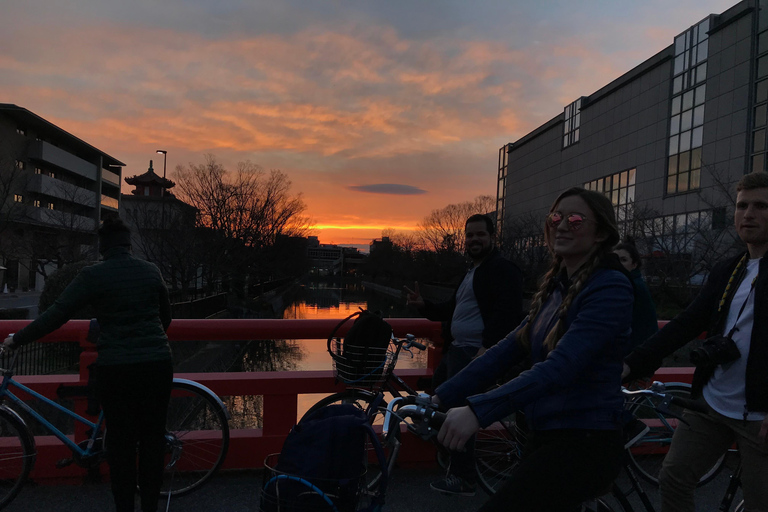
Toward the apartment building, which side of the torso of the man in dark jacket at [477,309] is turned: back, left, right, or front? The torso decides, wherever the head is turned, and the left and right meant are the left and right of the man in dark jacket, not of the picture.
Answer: right

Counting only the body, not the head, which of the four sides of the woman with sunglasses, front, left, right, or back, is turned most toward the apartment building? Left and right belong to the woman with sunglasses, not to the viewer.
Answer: right

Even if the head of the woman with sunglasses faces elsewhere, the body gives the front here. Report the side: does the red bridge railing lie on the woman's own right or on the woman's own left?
on the woman's own right

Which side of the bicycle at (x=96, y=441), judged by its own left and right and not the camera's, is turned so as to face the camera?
left

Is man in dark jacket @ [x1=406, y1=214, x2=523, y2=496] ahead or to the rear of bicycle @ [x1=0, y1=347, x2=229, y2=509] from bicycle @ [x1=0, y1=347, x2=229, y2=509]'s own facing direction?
to the rear

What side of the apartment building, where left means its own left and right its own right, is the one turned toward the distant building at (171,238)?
left

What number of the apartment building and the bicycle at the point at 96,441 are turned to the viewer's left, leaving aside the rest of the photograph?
1

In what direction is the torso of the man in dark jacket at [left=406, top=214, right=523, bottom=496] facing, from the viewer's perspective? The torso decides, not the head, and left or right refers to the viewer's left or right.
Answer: facing the viewer and to the left of the viewer

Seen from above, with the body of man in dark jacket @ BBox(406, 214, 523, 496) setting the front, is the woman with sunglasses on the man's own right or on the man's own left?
on the man's own left

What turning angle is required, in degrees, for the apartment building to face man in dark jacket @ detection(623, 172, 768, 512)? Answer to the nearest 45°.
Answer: approximately 45° to its right

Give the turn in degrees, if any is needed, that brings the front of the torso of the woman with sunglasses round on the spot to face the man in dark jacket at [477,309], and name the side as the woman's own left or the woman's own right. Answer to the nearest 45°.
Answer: approximately 135° to the woman's own right

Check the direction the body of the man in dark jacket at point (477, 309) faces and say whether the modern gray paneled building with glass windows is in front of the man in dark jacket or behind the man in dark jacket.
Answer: behind

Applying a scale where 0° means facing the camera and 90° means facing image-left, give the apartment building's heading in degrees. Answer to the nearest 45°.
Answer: approximately 315°
